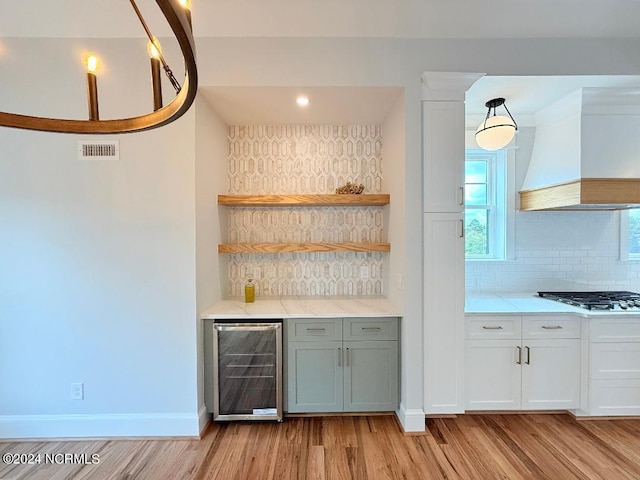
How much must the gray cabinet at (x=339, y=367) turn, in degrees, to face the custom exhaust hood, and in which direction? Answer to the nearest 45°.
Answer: approximately 90° to its left

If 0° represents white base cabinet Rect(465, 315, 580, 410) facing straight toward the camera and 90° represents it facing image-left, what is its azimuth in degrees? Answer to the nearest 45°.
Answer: approximately 0°

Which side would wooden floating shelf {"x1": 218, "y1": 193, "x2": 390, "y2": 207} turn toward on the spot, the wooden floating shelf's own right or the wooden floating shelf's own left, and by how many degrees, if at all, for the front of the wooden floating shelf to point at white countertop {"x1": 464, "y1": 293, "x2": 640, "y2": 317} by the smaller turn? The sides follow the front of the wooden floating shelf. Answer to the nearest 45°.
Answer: approximately 90° to the wooden floating shelf's own left

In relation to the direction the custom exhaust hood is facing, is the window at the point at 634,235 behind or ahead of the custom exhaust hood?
behind

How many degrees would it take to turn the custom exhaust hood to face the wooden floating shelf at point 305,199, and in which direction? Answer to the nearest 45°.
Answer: approximately 45° to its right

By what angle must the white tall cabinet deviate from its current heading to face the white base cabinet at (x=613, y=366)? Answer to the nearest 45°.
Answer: approximately 135° to its left
